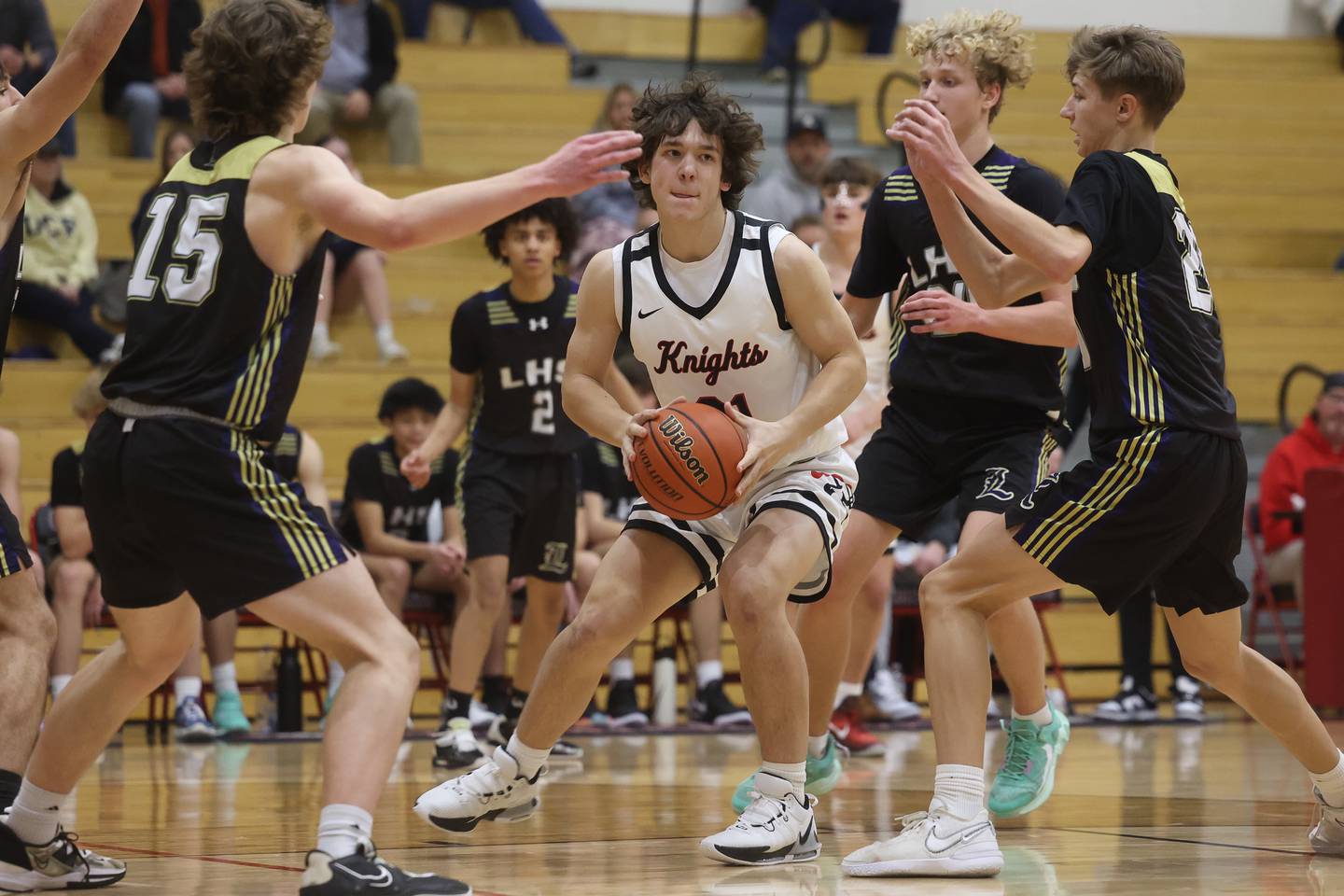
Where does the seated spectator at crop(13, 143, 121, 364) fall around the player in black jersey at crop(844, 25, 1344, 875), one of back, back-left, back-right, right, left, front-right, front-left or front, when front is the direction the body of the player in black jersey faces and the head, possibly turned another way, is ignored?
front-right

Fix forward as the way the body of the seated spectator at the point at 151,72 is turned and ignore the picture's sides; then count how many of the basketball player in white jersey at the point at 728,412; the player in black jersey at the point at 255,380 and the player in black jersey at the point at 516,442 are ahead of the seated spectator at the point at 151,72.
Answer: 3

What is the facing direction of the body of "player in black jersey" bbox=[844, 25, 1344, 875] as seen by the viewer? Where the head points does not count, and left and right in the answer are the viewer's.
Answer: facing to the left of the viewer

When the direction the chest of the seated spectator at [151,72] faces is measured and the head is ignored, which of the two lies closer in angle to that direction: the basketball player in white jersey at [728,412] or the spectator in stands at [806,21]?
the basketball player in white jersey

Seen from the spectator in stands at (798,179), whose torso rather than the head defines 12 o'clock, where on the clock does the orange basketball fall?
The orange basketball is roughly at 12 o'clock from the spectator in stands.

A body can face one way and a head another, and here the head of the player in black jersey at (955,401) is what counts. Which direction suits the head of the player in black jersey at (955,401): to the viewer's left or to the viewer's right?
to the viewer's left

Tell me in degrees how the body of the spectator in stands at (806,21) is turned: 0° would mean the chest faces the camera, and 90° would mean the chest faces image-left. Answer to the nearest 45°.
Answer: approximately 0°

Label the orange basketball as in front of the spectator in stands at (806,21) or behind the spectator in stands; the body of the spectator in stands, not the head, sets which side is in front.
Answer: in front

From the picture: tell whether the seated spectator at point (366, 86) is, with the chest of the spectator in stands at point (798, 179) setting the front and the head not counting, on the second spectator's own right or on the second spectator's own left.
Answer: on the second spectator's own right

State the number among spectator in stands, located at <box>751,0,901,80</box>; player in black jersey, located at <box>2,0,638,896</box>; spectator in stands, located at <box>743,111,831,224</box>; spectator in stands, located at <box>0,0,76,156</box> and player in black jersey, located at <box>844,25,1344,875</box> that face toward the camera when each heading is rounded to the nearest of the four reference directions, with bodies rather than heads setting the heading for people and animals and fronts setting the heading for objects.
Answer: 3
